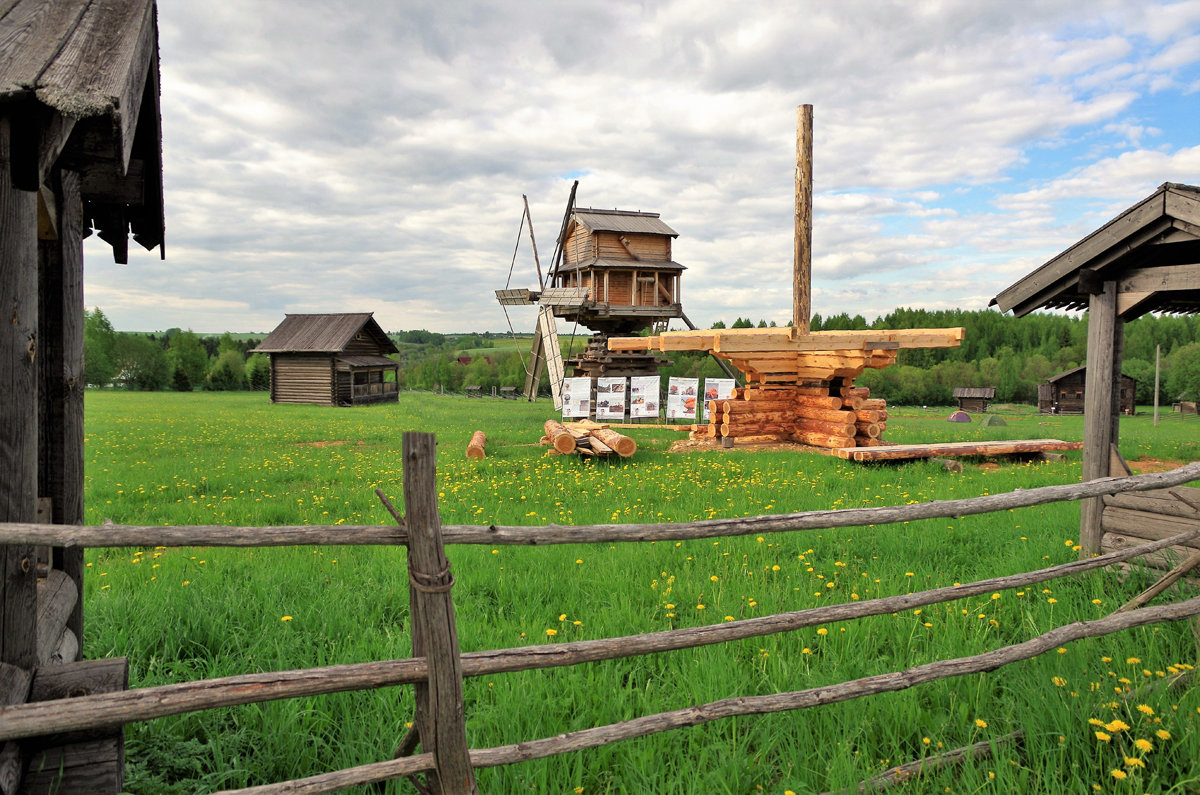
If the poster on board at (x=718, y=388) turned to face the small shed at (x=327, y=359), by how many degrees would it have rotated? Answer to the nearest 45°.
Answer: approximately 135° to its right

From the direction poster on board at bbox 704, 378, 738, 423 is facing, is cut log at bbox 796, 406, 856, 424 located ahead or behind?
ahead

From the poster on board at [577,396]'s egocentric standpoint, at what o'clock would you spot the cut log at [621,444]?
The cut log is roughly at 12 o'clock from the poster on board.

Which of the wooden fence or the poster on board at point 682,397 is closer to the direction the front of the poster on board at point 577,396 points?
the wooden fence

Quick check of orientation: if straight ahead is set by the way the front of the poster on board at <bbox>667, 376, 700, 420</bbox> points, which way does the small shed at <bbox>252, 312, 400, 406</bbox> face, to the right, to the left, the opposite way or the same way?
to the left

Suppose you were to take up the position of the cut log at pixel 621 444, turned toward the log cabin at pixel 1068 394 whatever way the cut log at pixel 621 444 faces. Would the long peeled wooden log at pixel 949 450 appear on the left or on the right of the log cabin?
right

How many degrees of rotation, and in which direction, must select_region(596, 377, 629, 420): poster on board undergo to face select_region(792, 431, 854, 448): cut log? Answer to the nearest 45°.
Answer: approximately 45° to its left

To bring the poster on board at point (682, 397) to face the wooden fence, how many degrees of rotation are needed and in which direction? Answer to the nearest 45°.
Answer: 0° — it already faces it

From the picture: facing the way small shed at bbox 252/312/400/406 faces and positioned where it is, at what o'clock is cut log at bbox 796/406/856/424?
The cut log is roughly at 1 o'clock from the small shed.

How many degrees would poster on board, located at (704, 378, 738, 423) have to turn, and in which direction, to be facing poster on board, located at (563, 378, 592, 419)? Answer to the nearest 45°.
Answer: approximately 90° to its right

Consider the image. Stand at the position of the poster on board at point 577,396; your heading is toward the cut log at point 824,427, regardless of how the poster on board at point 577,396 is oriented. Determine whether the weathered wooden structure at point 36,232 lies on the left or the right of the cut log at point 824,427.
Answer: right

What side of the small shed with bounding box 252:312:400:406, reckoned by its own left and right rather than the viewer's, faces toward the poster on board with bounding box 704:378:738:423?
front

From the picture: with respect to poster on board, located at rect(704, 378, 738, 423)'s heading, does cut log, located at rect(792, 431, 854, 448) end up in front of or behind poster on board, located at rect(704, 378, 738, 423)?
in front
